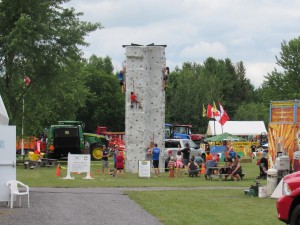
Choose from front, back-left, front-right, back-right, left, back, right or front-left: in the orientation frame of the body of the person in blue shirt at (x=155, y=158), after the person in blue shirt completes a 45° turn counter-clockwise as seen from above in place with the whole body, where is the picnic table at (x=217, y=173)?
back

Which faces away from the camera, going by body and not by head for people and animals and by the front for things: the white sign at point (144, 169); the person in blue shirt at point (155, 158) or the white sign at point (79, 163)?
the person in blue shirt

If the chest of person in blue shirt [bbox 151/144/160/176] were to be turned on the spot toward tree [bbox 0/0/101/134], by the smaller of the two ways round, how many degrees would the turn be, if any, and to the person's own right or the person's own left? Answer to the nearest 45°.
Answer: approximately 45° to the person's own left

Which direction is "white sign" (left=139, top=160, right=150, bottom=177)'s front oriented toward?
toward the camera

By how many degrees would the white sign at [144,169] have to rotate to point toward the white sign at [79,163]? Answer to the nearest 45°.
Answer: approximately 90° to its right

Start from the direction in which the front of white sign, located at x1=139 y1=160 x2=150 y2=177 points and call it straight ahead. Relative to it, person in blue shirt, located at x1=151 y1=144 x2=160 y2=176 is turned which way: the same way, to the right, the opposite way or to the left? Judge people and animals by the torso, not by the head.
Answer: the opposite way

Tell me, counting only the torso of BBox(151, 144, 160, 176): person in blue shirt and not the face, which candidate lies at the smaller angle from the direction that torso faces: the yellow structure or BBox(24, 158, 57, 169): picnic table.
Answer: the picnic table

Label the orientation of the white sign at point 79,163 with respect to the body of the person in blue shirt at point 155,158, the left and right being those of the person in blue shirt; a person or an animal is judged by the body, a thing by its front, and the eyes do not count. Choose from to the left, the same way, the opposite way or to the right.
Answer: the opposite way

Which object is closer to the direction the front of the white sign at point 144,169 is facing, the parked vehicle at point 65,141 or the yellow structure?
the yellow structure

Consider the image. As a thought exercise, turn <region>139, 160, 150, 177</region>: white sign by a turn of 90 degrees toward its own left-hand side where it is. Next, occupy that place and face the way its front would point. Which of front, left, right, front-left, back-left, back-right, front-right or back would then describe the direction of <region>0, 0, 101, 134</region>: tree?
back-left

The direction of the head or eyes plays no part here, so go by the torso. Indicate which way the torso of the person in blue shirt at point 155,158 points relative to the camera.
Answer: away from the camera

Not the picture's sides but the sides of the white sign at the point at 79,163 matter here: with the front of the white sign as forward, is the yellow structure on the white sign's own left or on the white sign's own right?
on the white sign's own left

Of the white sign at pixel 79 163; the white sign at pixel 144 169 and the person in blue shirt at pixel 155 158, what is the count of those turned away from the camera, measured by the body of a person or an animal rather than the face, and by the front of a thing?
1

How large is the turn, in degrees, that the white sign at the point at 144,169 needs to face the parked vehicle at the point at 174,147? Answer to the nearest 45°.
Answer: approximately 180°
